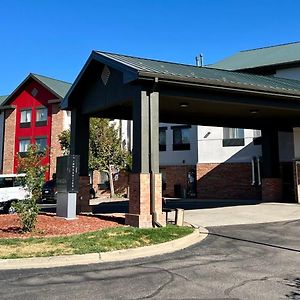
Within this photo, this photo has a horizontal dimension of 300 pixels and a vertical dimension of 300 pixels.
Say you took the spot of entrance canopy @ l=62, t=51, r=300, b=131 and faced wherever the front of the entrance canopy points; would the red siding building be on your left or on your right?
on your right

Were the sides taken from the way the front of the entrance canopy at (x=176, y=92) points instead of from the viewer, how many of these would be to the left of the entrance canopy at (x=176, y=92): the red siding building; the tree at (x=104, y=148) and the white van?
0

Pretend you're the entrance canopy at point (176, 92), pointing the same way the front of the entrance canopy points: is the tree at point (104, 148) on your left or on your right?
on your right

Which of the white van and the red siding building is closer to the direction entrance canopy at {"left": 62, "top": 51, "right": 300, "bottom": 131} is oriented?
the white van

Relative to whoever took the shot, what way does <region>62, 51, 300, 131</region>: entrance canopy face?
facing the viewer and to the left of the viewer

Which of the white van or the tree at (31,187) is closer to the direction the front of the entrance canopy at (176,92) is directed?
the tree

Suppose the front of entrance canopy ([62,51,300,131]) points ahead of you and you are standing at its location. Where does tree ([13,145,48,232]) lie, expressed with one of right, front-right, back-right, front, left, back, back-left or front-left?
front

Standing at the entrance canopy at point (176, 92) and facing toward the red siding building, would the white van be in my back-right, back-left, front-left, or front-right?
front-left

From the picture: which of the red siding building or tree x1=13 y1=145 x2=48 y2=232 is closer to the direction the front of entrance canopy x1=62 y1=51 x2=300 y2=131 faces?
the tree
